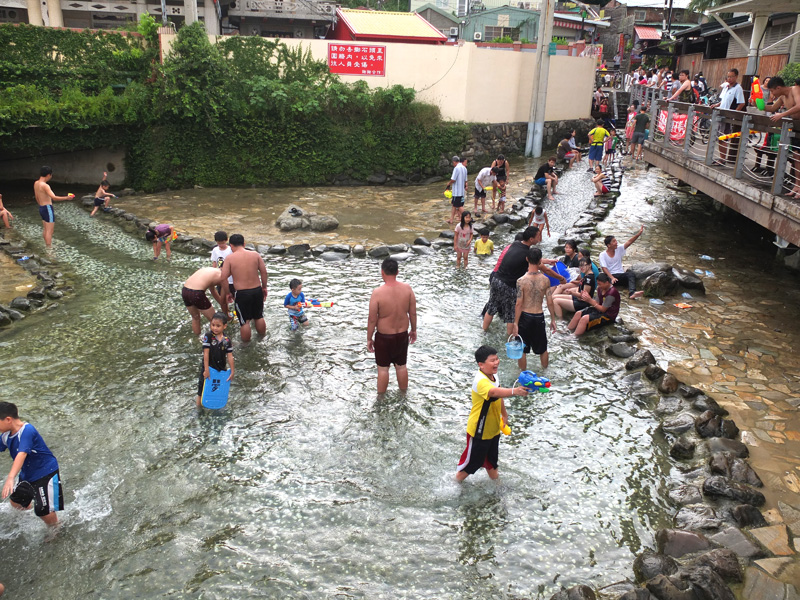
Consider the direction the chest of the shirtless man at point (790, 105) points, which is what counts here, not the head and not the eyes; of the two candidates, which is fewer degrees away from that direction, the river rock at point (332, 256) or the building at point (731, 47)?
the river rock

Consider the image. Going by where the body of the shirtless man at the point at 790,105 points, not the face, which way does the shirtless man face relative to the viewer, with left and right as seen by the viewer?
facing to the left of the viewer

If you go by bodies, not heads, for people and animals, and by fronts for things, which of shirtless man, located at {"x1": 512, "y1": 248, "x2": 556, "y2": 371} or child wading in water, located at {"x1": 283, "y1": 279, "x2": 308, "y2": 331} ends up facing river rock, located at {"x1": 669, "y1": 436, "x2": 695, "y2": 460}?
the child wading in water

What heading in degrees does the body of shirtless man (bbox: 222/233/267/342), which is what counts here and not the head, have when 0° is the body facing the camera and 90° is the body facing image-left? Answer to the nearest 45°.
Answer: approximately 180°

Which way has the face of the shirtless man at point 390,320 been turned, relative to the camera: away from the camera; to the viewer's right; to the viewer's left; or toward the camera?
away from the camera

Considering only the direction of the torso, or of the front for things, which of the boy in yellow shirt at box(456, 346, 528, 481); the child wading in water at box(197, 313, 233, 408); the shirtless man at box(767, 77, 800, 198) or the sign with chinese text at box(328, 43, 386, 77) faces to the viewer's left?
the shirtless man

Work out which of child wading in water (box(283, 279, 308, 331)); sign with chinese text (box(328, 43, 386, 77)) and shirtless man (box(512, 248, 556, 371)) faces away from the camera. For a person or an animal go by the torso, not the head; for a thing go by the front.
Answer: the shirtless man

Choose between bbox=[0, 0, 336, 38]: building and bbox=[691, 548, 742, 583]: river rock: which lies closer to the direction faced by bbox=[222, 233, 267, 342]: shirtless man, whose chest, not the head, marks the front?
the building

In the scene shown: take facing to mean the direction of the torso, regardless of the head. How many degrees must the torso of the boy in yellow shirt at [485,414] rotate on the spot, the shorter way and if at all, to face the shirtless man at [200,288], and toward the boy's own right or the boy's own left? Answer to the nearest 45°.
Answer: approximately 180°

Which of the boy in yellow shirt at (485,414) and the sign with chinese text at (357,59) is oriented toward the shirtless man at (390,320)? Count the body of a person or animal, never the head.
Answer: the sign with chinese text

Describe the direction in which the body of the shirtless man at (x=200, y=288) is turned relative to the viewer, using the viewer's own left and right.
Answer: facing away from the viewer and to the right of the viewer
